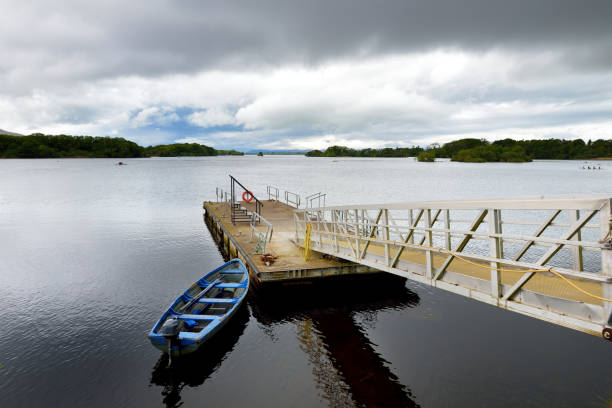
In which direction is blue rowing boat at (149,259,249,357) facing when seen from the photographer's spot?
facing away from the viewer and to the right of the viewer

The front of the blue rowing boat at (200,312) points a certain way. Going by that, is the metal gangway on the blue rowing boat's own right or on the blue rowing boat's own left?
on the blue rowing boat's own right
